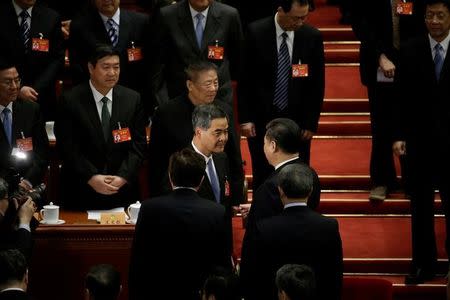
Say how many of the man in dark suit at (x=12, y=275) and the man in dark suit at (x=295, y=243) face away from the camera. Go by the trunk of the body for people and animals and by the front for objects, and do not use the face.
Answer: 2

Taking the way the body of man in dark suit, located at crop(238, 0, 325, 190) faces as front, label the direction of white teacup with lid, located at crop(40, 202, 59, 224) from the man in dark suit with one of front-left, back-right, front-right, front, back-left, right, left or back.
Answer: front-right

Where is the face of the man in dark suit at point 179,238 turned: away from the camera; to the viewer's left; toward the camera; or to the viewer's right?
away from the camera

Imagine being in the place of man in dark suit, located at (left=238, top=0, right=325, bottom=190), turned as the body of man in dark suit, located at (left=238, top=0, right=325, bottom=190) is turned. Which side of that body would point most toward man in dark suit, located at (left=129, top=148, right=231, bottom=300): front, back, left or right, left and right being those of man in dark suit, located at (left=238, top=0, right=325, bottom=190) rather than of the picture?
front

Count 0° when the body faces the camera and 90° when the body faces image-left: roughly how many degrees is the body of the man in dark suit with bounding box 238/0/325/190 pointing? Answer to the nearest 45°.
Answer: approximately 0°

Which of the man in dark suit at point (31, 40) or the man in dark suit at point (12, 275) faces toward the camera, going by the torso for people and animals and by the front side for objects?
the man in dark suit at point (31, 40)

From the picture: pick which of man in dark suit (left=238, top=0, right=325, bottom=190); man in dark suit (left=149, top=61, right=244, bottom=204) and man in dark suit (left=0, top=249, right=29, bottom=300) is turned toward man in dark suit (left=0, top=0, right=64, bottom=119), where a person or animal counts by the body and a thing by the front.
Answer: man in dark suit (left=0, top=249, right=29, bottom=300)

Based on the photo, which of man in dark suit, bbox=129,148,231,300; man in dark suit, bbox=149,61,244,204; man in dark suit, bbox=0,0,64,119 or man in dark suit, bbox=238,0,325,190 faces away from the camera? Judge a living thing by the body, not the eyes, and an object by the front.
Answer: man in dark suit, bbox=129,148,231,300

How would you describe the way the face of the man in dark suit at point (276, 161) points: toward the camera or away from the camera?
away from the camera

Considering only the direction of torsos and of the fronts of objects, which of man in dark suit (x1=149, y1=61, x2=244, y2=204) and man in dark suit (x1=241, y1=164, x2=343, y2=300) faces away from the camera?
man in dark suit (x1=241, y1=164, x2=343, y2=300)

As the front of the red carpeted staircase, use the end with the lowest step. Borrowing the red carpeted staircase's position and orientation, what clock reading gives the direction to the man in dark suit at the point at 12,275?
The man in dark suit is roughly at 1 o'clock from the red carpeted staircase.

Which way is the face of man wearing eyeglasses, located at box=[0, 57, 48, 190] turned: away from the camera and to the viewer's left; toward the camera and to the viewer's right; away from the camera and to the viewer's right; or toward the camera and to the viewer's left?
toward the camera and to the viewer's right

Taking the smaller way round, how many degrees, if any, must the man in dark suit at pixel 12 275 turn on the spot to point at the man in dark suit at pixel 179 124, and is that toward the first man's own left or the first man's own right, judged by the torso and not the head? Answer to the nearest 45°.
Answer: approximately 45° to the first man's own right

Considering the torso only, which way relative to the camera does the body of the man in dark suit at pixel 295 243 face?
away from the camera

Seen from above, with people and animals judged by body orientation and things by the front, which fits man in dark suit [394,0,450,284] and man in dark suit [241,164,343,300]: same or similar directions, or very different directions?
very different directions

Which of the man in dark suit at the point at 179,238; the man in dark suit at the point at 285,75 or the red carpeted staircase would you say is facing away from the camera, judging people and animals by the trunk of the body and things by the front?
the man in dark suit at the point at 179,238

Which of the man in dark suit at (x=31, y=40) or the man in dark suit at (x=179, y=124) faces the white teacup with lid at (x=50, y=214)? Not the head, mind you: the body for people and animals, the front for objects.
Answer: the man in dark suit at (x=31, y=40)

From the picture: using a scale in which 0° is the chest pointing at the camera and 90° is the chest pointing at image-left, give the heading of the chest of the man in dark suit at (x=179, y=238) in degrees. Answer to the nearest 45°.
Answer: approximately 180°

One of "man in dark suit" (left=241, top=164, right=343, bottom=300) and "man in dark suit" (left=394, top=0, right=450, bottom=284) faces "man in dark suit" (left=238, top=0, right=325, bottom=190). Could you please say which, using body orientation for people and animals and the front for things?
"man in dark suit" (left=241, top=164, right=343, bottom=300)

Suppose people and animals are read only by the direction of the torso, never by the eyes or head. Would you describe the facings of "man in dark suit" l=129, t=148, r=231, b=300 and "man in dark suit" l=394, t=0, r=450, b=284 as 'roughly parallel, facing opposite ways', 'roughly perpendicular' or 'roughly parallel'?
roughly parallel, facing opposite ways
